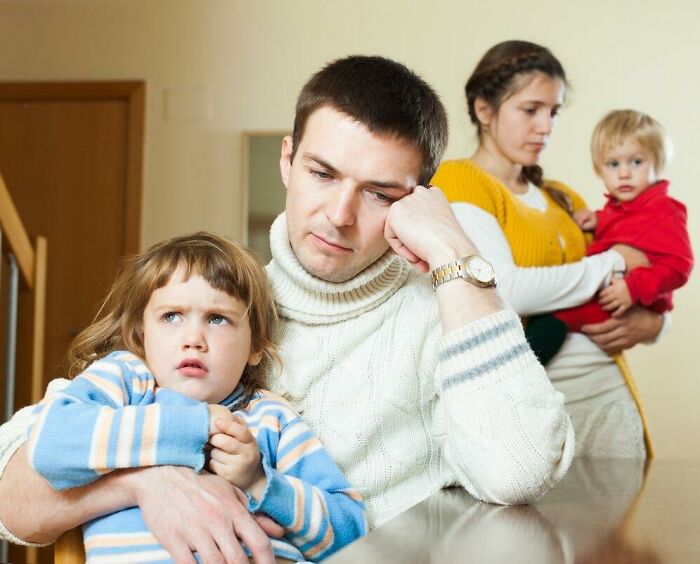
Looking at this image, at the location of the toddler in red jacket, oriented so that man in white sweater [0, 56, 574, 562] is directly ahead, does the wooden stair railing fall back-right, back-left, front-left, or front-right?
front-right

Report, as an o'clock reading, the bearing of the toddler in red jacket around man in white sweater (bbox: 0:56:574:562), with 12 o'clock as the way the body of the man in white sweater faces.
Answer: The toddler in red jacket is roughly at 7 o'clock from the man in white sweater.

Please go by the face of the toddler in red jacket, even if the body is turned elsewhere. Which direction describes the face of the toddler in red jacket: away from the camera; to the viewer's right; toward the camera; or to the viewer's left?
toward the camera

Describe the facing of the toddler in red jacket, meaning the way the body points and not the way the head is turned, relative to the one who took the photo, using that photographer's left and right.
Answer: facing the viewer and to the left of the viewer

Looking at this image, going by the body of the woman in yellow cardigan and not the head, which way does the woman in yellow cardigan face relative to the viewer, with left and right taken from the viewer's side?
facing the viewer and to the right of the viewer

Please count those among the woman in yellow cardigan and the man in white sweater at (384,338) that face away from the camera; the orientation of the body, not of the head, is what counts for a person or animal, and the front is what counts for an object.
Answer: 0

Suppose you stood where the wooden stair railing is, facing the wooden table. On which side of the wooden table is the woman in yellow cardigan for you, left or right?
left

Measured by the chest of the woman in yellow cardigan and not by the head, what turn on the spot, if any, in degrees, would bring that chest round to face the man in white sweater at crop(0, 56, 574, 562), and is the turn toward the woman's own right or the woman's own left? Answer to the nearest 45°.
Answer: approximately 45° to the woman's own right

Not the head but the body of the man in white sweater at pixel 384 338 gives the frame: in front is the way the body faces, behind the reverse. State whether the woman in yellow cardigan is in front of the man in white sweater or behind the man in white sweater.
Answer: behind

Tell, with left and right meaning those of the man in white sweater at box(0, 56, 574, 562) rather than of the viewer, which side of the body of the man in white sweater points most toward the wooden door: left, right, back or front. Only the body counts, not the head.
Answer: back

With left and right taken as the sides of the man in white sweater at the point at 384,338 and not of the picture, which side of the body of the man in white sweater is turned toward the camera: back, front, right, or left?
front
